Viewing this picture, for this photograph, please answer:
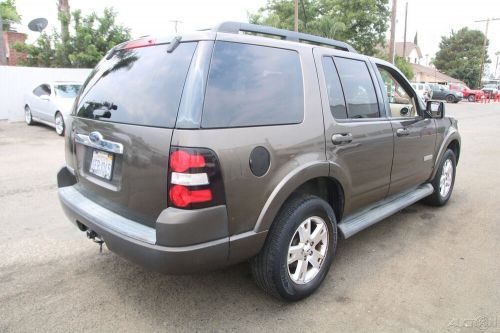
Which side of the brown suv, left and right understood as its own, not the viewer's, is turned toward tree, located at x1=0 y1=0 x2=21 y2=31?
left

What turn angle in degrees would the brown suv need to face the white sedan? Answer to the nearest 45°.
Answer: approximately 90° to its left

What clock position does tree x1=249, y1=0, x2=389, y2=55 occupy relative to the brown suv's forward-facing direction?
The tree is roughly at 11 o'clock from the brown suv.

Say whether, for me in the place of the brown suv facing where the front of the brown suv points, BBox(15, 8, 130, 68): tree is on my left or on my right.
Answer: on my left

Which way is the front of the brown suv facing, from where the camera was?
facing away from the viewer and to the right of the viewer
